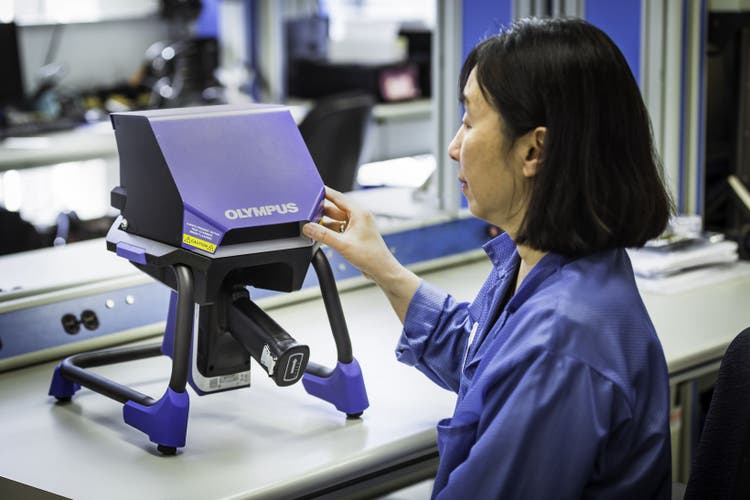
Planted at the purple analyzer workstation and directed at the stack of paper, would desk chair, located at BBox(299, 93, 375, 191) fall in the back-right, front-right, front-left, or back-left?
front-left

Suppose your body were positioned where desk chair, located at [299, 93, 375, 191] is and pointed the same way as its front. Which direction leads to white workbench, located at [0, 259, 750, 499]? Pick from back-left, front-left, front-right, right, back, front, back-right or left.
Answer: back-left

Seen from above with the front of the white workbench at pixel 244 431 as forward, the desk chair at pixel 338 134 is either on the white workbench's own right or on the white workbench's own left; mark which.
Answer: on the white workbench's own left

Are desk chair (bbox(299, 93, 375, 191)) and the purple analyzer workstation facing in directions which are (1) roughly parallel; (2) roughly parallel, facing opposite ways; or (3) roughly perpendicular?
roughly parallel, facing opposite ways

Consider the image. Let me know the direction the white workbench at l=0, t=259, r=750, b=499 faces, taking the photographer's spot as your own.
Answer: facing the viewer and to the right of the viewer

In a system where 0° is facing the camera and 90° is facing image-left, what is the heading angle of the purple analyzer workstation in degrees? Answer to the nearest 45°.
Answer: approximately 315°

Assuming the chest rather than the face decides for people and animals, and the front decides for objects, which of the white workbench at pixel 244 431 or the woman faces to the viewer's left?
the woman

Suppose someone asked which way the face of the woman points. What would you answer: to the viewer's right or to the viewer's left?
to the viewer's left

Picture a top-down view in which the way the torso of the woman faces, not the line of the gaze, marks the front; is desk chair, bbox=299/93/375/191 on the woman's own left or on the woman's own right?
on the woman's own right

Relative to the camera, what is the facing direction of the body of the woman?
to the viewer's left

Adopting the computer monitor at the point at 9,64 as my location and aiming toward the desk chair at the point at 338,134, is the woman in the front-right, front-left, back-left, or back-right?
front-right

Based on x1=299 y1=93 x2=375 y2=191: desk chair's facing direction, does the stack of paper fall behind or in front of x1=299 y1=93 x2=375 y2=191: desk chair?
behind

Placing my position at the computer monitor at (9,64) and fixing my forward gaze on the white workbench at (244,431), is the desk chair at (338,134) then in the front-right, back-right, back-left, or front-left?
front-left

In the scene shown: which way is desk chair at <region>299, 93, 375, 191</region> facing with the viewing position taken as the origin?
facing away from the viewer and to the left of the viewer

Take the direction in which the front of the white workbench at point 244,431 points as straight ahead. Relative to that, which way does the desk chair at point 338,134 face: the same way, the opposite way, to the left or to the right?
the opposite way
